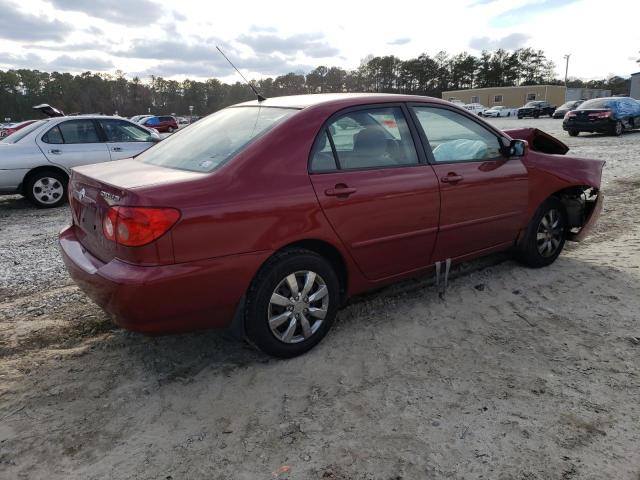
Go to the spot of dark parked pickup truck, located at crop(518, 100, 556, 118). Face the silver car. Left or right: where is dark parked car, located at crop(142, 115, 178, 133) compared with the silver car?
right

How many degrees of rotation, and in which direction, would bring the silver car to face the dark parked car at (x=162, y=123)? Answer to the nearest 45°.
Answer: approximately 90° to its left

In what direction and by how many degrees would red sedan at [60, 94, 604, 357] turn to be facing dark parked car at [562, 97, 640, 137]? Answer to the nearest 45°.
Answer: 0° — it already faces it

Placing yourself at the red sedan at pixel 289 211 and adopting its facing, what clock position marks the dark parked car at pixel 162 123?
The dark parked car is roughly at 10 o'clock from the red sedan.

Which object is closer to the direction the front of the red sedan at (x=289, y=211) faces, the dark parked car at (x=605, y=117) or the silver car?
the dark parked car

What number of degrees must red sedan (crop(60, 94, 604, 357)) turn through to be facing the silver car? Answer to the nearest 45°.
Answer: approximately 90° to its left

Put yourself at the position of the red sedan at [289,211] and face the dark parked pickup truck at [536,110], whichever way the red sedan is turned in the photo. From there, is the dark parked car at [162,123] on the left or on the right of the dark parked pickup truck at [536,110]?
left

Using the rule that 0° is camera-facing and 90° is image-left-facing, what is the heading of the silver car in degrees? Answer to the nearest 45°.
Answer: approximately 270°

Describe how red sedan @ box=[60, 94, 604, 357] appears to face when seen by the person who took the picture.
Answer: facing away from the viewer and to the right of the viewer
